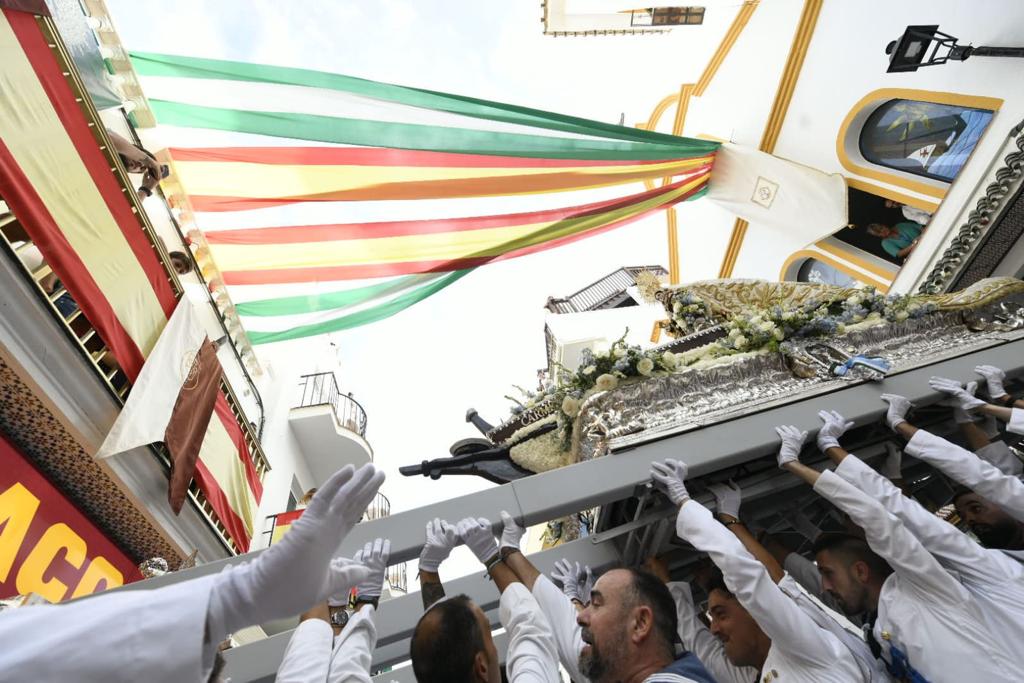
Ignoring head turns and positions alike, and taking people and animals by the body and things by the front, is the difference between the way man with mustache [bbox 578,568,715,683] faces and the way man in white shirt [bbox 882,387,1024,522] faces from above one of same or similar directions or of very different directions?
same or similar directions

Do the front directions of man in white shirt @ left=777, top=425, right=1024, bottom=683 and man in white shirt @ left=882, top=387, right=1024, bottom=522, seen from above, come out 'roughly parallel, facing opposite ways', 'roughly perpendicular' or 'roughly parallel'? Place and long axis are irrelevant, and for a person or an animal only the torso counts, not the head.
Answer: roughly parallel

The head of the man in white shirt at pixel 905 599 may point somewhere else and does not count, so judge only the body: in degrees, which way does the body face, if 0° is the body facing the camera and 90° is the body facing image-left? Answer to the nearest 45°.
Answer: approximately 90°

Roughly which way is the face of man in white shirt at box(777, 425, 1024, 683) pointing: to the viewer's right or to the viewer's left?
to the viewer's left

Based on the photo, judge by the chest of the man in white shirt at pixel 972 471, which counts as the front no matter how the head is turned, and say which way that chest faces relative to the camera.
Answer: to the viewer's left
